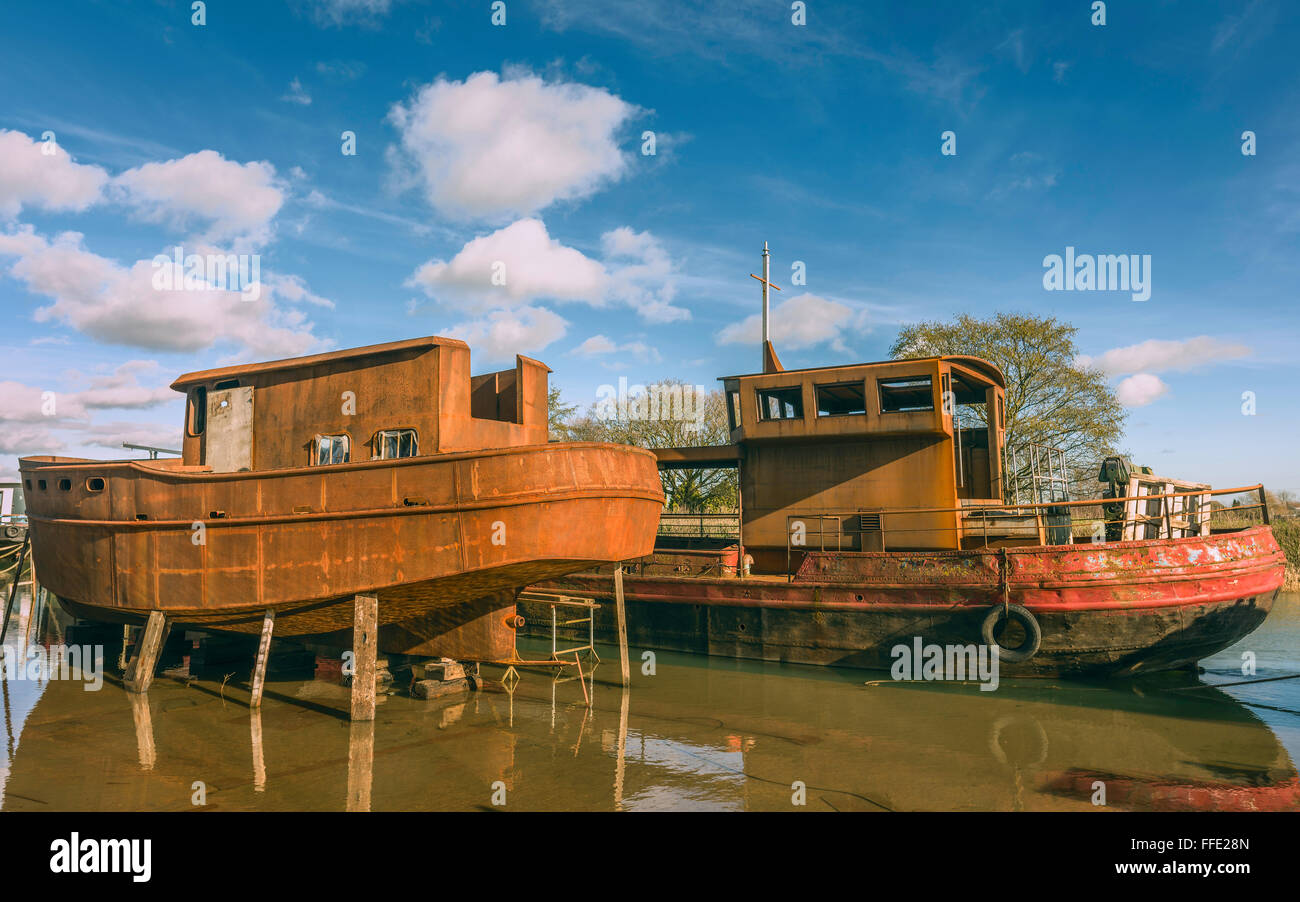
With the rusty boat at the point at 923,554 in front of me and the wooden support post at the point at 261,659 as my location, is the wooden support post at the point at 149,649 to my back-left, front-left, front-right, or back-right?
back-left
